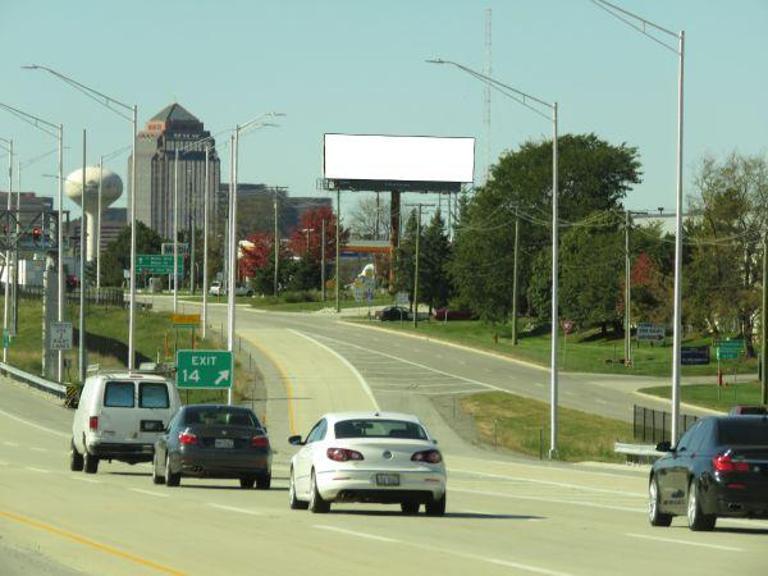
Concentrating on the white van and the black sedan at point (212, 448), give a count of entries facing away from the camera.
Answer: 2

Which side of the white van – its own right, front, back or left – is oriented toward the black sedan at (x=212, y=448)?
back

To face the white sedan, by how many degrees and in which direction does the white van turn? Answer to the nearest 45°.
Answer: approximately 180°

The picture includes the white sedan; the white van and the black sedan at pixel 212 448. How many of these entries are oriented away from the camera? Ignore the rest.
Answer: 3

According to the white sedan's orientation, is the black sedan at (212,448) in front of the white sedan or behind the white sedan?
in front

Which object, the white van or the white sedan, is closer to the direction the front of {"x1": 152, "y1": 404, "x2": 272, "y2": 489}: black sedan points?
the white van

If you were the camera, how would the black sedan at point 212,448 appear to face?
facing away from the viewer

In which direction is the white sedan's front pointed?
away from the camera

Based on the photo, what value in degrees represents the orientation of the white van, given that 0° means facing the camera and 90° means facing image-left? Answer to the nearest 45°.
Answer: approximately 180°
